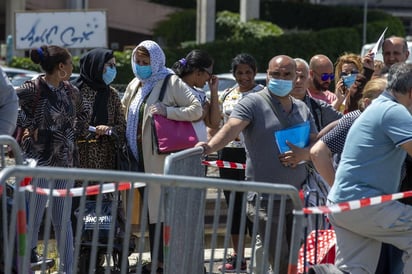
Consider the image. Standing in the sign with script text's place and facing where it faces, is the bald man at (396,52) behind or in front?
in front

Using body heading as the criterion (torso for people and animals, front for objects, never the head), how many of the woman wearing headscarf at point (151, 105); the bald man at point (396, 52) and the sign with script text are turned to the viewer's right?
0

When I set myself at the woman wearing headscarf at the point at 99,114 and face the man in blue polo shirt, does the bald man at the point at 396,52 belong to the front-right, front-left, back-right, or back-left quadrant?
front-left

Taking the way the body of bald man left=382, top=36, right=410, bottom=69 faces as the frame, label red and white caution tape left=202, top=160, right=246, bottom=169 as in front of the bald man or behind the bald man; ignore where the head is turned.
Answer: in front

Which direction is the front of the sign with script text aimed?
toward the camera

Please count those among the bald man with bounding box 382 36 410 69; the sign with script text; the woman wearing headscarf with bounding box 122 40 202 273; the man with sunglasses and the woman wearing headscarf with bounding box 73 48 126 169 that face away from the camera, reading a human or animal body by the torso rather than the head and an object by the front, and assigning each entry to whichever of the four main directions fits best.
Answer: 0

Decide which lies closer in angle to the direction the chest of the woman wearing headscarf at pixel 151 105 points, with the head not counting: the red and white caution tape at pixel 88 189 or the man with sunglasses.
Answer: the red and white caution tape

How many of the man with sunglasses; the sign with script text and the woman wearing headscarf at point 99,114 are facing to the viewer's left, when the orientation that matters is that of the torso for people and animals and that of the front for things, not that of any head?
0

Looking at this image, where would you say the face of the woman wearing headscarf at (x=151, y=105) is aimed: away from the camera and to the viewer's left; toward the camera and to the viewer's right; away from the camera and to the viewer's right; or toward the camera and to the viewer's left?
toward the camera and to the viewer's left

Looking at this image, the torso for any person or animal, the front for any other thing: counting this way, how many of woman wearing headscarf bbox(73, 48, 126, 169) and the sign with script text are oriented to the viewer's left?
0

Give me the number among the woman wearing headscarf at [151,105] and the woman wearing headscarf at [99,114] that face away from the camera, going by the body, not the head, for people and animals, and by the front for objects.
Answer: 0
